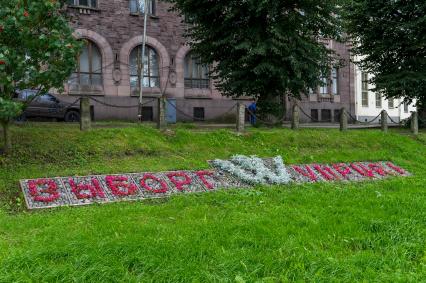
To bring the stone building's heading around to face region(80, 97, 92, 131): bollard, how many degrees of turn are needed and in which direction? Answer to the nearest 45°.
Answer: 0° — it already faces it

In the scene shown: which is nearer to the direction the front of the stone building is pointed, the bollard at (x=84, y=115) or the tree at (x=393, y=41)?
the bollard

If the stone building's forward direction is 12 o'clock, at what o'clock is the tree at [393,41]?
The tree is roughly at 10 o'clock from the stone building.

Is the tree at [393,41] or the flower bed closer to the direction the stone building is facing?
the flower bed

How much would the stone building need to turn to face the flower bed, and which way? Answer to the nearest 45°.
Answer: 0° — it already faces it

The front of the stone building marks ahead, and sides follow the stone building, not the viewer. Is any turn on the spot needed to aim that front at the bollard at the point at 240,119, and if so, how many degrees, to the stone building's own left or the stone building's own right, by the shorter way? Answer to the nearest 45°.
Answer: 0° — it already faces it

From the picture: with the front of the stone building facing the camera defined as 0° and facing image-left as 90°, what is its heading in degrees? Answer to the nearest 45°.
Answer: approximately 0°

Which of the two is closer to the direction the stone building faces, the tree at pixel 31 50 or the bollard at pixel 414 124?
the tree

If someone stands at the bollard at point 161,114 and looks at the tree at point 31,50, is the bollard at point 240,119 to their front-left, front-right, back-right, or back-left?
back-left

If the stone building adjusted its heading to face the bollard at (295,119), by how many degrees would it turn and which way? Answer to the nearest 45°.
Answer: approximately 45° to its left

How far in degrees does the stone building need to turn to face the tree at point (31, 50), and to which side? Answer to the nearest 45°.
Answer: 0° — it already faces it
